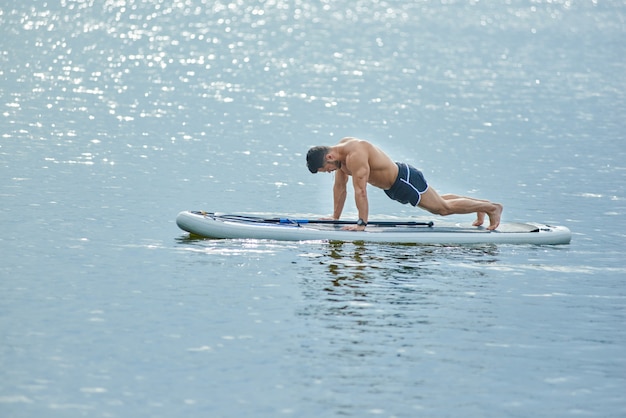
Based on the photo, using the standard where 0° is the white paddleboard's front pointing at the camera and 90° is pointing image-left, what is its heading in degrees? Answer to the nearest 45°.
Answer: approximately 90°
